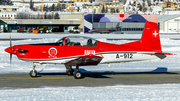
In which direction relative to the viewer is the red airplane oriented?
to the viewer's left
